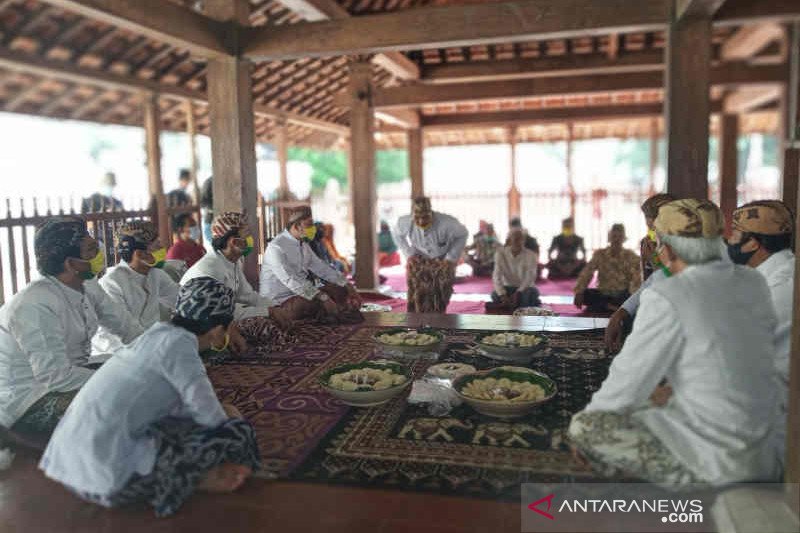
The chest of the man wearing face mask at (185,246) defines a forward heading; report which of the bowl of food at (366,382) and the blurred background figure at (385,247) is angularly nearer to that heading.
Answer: the bowl of food

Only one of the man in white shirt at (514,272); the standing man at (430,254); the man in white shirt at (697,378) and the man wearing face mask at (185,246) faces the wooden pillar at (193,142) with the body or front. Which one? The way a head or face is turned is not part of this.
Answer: the man in white shirt at (697,378)

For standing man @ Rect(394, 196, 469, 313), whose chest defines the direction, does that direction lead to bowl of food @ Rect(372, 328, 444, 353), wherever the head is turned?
yes

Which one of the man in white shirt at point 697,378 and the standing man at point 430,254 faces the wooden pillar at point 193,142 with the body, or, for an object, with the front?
the man in white shirt

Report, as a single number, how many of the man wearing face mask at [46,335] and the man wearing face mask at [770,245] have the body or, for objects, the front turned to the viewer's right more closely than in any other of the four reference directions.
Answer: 1

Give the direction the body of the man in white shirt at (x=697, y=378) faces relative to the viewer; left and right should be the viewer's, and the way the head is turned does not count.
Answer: facing away from the viewer and to the left of the viewer

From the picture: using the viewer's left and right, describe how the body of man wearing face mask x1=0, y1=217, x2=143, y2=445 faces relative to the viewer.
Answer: facing to the right of the viewer

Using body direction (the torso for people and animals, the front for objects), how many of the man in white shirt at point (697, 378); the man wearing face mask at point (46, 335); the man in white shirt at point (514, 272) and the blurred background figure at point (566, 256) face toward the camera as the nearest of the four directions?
2

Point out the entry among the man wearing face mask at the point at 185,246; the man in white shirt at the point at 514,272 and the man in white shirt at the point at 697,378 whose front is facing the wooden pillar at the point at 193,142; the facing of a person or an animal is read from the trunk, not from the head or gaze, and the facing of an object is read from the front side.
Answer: the man in white shirt at the point at 697,378

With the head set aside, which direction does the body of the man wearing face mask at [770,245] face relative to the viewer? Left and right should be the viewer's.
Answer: facing to the left of the viewer

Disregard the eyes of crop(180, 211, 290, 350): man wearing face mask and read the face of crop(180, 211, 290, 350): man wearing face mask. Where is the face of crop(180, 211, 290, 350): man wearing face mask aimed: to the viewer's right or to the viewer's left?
to the viewer's right

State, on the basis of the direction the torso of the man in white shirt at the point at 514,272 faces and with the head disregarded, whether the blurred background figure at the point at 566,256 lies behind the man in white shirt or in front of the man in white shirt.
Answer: behind
